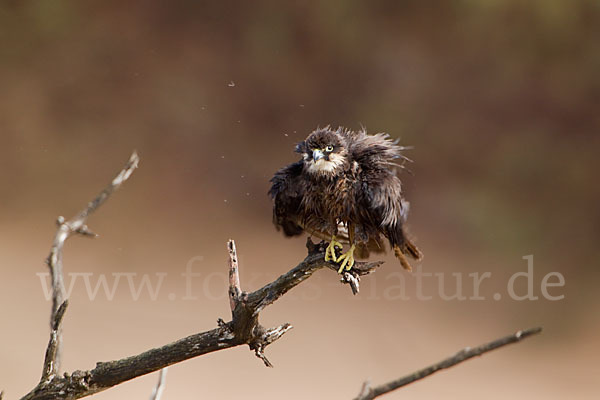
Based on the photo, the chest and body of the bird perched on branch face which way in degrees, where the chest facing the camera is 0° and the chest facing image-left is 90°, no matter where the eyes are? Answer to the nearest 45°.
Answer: approximately 45°
